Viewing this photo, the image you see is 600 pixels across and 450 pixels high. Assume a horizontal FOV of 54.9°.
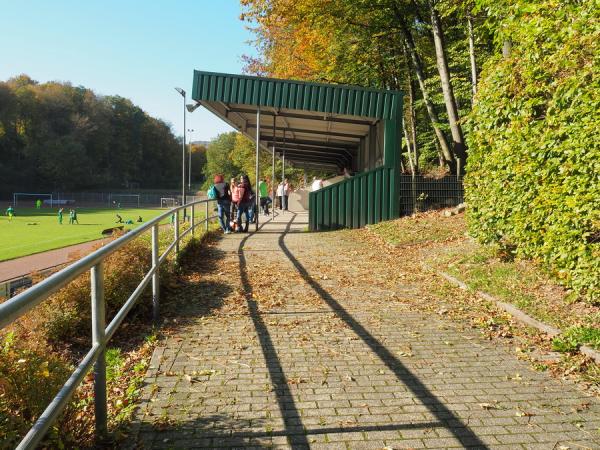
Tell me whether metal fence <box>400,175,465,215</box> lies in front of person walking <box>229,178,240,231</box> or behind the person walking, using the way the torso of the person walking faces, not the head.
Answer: behind

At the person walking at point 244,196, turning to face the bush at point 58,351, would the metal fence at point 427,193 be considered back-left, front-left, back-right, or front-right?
back-left

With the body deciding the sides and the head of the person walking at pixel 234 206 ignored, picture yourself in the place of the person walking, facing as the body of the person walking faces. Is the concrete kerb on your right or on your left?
on your left

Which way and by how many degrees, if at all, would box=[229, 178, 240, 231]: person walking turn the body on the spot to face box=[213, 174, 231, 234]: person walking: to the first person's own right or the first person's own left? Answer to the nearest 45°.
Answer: approximately 90° to the first person's own left
